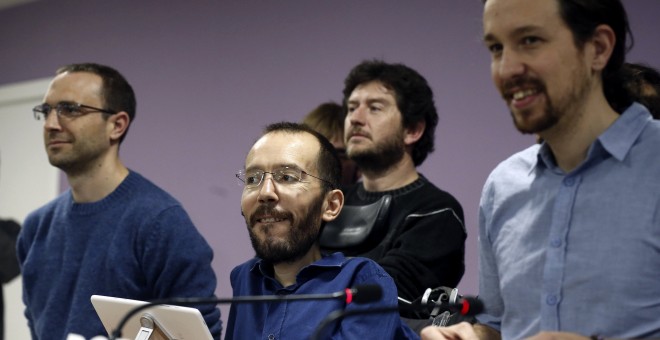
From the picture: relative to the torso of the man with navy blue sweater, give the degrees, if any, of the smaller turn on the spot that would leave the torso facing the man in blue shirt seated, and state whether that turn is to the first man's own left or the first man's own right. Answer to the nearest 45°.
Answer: approximately 90° to the first man's own left

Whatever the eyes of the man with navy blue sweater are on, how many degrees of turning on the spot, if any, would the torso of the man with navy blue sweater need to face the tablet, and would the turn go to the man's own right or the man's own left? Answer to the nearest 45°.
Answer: approximately 45° to the man's own left

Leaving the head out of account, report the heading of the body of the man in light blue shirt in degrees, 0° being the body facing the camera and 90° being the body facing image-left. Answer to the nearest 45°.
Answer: approximately 45°

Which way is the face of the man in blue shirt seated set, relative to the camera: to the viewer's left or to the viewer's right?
to the viewer's left

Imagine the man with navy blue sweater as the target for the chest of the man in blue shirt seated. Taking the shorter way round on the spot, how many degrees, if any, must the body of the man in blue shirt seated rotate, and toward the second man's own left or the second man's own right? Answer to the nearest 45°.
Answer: approximately 90° to the second man's own right

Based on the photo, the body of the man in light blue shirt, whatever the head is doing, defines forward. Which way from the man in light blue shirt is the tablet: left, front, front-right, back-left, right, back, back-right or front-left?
front-right

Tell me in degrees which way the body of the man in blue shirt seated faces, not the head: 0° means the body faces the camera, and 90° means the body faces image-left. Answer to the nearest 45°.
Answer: approximately 45°
